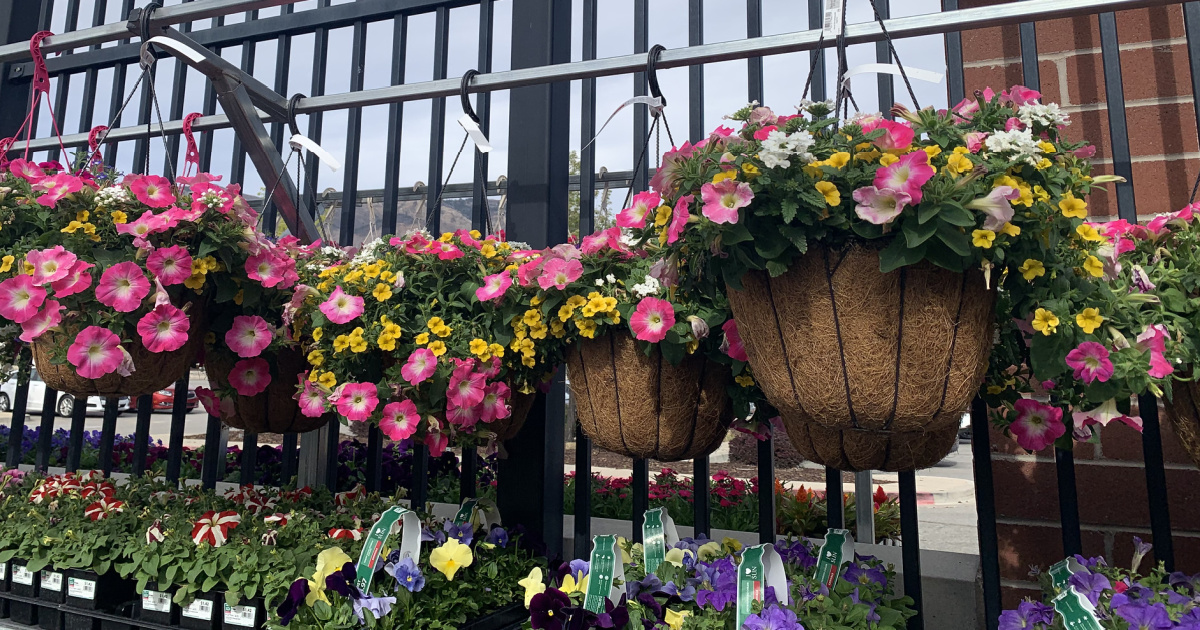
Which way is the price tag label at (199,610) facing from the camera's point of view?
toward the camera

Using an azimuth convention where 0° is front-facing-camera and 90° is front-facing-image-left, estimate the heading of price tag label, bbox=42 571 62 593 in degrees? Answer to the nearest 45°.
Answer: approximately 0°

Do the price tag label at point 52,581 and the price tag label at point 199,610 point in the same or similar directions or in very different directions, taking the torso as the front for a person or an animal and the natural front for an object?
same or similar directions

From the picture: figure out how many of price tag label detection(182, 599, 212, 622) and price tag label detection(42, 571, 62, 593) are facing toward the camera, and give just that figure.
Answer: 2

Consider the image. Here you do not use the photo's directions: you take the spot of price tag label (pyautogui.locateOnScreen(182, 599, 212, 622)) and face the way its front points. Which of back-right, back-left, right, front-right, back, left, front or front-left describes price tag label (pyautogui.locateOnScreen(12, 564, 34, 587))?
back-right
